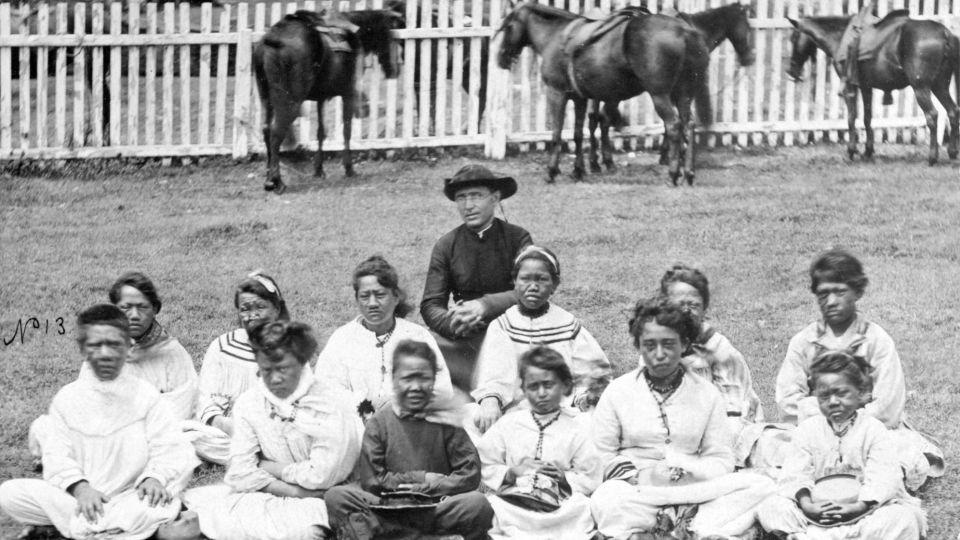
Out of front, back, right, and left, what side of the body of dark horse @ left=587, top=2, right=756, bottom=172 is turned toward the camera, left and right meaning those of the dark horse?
right

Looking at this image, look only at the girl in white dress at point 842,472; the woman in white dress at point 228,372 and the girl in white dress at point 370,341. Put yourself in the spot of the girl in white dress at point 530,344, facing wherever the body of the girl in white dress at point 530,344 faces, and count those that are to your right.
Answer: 2

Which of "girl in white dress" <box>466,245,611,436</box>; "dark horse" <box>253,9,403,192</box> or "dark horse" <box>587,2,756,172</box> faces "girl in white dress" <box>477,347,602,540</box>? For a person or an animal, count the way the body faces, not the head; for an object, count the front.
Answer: "girl in white dress" <box>466,245,611,436</box>

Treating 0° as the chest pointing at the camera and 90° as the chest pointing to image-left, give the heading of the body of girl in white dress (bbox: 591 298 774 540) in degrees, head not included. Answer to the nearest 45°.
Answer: approximately 0°

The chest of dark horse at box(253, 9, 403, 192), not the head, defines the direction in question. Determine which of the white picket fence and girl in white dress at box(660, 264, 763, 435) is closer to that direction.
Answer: the white picket fence

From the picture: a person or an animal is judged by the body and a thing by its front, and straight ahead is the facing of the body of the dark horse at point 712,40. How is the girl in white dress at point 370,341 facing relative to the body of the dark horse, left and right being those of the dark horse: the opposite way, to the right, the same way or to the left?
to the right

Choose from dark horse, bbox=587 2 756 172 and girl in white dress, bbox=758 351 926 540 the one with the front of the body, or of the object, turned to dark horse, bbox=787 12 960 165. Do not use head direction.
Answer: dark horse, bbox=587 2 756 172

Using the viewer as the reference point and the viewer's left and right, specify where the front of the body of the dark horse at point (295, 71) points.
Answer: facing away from the viewer and to the right of the viewer

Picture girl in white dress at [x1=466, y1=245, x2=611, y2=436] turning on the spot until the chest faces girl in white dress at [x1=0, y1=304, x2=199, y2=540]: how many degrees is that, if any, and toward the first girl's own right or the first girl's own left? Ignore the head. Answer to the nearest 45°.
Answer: approximately 45° to the first girl's own right
